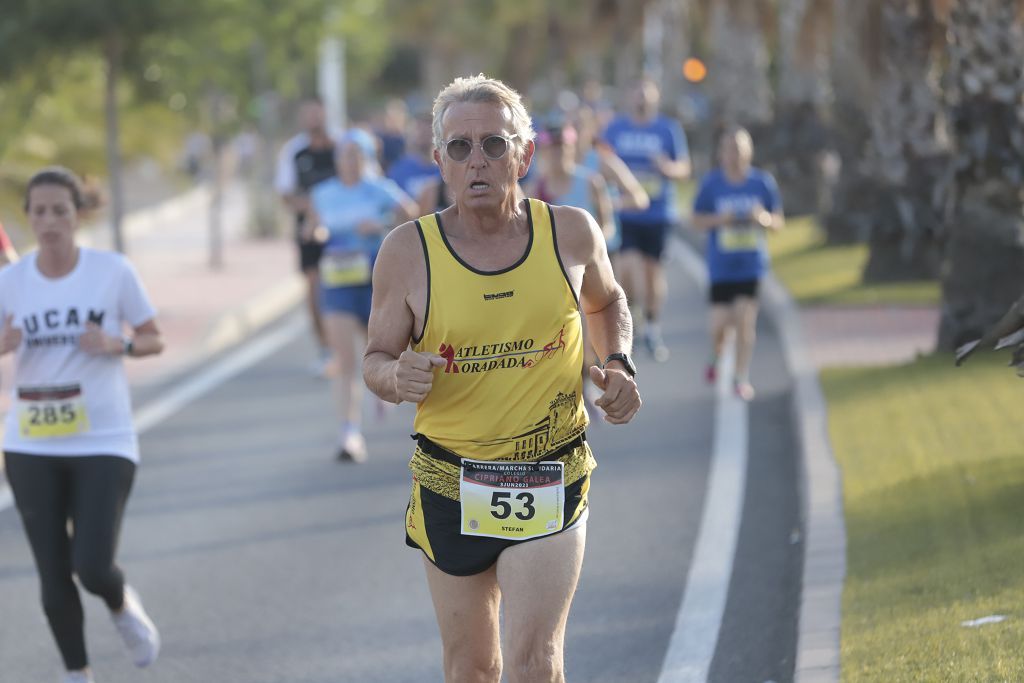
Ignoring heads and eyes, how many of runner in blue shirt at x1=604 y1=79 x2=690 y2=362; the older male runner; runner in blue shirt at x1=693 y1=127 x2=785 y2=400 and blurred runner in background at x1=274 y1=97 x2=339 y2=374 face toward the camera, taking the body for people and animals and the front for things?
4

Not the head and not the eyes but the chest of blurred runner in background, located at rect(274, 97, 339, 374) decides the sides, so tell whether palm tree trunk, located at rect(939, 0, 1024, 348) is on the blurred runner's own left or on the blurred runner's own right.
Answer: on the blurred runner's own left

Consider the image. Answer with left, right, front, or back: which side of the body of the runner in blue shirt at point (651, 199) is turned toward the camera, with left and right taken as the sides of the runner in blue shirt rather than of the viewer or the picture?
front

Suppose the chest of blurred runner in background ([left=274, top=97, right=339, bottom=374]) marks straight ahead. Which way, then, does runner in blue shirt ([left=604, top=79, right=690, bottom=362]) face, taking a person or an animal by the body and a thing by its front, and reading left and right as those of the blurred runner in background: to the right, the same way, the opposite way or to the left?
the same way

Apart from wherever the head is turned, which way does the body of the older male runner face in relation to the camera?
toward the camera

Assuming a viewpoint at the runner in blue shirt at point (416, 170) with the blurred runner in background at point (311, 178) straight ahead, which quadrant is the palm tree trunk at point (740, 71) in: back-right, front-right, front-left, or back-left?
back-right

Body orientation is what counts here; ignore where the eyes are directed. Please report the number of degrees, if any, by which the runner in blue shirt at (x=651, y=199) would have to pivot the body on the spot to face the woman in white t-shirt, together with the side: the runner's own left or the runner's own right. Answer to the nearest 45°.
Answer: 0° — they already face them

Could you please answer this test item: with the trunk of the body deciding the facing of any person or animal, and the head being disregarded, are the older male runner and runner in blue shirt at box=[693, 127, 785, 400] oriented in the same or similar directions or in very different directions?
same or similar directions

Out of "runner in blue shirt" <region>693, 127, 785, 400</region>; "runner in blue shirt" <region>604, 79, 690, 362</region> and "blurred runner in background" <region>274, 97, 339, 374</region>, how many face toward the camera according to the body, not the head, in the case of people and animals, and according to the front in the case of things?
3

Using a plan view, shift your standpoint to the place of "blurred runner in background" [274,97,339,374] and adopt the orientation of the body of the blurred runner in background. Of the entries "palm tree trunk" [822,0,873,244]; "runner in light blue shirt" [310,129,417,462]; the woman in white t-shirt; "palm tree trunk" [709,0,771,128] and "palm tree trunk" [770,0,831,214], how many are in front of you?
2

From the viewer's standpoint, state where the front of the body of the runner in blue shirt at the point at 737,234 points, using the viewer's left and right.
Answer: facing the viewer

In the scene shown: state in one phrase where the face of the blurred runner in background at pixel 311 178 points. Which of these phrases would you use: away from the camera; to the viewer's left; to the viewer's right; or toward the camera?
toward the camera

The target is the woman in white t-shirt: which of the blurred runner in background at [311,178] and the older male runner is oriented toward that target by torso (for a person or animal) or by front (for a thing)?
the blurred runner in background

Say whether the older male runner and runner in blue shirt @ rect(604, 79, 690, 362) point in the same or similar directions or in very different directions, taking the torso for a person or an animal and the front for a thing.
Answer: same or similar directions

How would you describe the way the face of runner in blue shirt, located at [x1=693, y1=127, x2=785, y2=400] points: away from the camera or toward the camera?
toward the camera
